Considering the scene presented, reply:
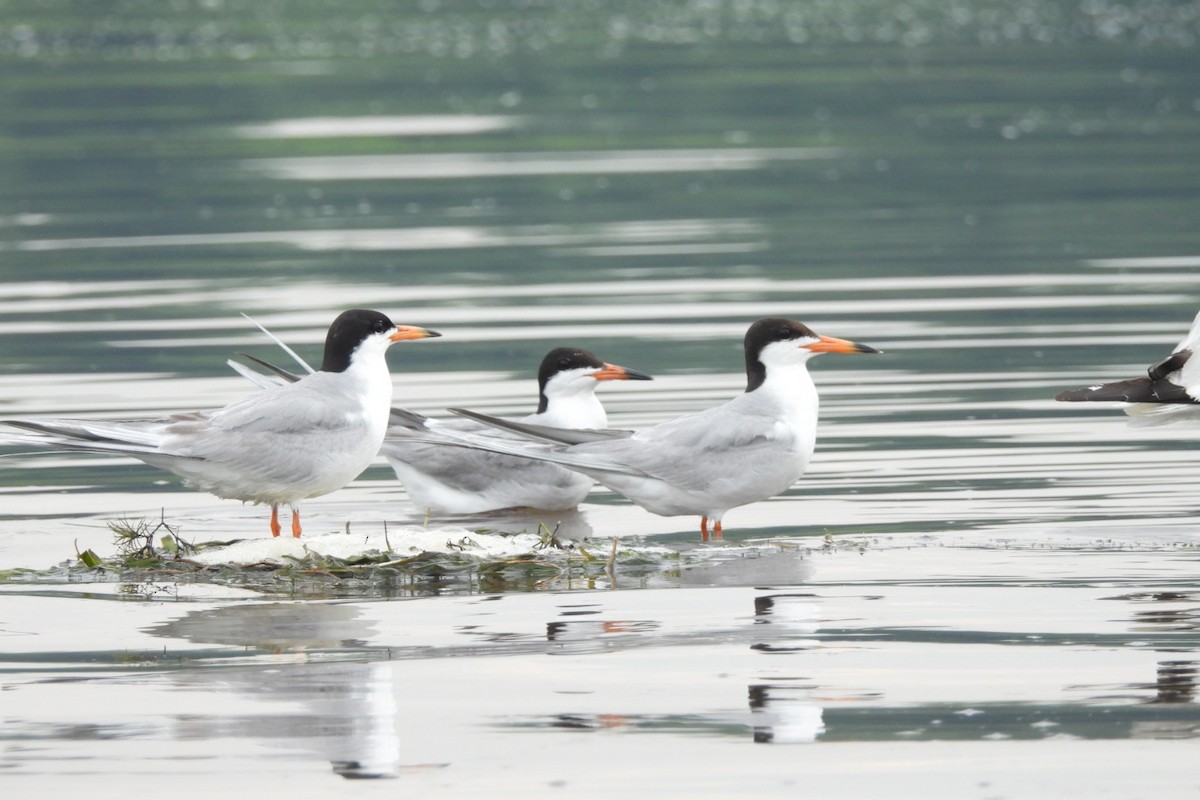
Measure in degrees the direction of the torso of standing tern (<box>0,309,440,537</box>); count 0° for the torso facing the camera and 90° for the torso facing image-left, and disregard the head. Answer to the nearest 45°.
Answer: approximately 270°

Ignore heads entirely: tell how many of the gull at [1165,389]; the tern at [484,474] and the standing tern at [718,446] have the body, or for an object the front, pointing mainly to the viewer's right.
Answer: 3

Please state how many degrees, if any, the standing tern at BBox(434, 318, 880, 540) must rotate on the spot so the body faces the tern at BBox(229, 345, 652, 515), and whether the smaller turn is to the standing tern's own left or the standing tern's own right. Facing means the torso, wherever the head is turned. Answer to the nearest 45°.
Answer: approximately 135° to the standing tern's own left

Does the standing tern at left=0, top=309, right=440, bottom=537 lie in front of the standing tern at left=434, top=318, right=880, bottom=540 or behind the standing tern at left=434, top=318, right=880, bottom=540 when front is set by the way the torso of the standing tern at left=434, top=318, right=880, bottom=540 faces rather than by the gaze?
behind

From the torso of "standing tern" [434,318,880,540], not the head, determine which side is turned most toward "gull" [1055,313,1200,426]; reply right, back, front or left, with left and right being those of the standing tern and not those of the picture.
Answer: front

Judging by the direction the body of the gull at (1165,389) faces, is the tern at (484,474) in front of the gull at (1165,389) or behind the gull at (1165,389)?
behind

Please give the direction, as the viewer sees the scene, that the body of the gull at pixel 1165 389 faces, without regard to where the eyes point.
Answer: to the viewer's right

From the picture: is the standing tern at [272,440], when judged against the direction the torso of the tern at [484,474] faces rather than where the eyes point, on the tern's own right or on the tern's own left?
on the tern's own right

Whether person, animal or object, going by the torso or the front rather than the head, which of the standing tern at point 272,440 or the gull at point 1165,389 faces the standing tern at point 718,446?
the standing tern at point 272,440

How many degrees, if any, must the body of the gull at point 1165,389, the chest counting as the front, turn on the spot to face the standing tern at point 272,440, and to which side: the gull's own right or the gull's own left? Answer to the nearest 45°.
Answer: approximately 180°

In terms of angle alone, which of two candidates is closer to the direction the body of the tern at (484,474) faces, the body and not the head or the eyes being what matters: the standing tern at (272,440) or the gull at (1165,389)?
the gull

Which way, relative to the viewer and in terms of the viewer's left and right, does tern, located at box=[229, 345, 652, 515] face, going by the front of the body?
facing to the right of the viewer

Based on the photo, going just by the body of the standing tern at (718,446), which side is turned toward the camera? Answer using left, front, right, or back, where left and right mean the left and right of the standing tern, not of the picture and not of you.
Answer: right
